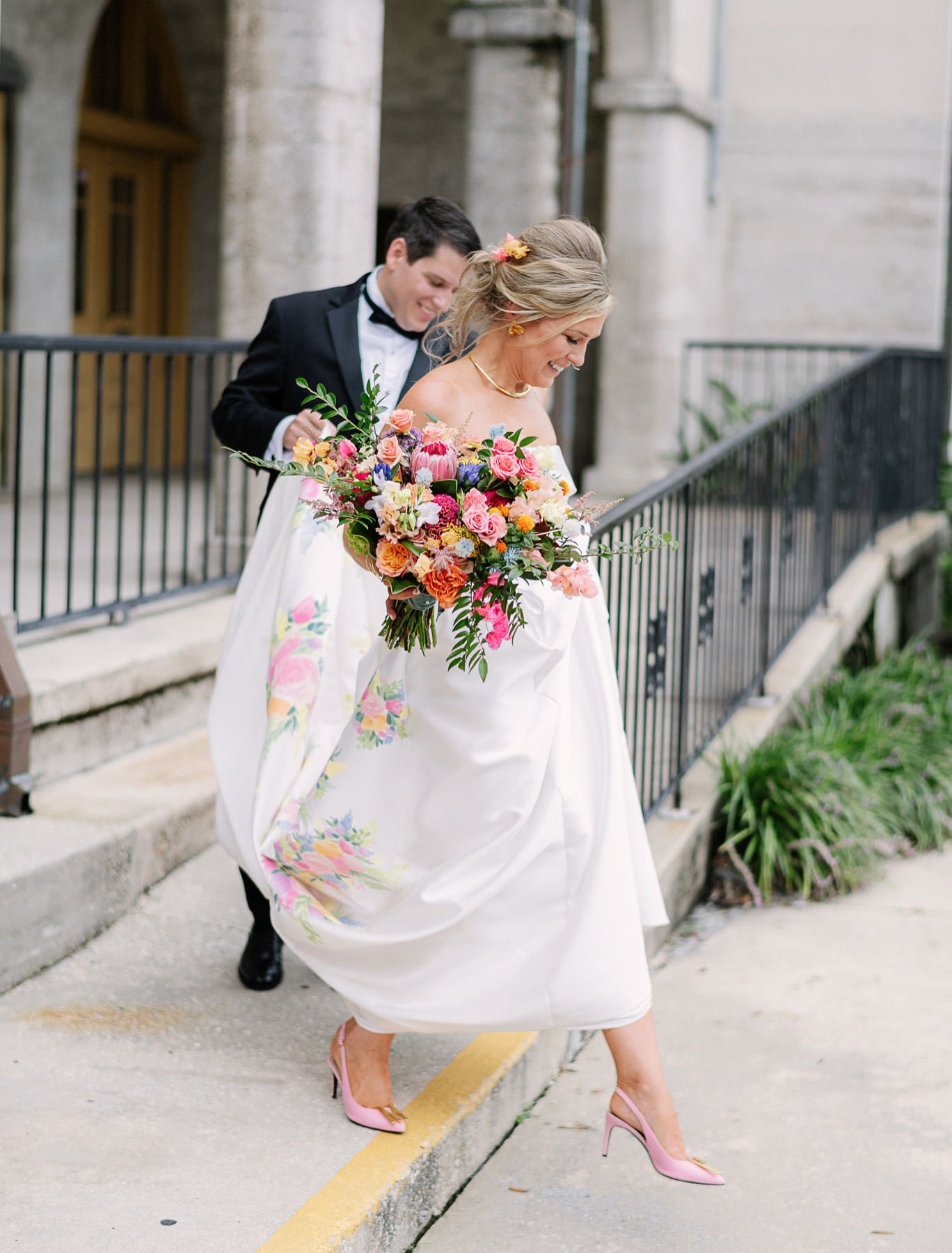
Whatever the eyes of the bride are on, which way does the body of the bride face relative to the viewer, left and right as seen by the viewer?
facing the viewer and to the right of the viewer

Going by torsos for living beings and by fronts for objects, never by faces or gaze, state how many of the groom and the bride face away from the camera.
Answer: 0

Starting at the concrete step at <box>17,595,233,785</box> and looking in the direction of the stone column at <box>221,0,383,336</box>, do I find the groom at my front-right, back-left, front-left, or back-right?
back-right

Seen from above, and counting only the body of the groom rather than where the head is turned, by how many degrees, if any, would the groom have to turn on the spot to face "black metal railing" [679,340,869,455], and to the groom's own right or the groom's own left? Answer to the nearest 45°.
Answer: approximately 135° to the groom's own left

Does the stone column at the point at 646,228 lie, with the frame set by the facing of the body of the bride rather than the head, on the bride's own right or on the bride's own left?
on the bride's own left

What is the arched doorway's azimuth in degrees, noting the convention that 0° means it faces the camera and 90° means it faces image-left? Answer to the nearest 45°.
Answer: approximately 315°
